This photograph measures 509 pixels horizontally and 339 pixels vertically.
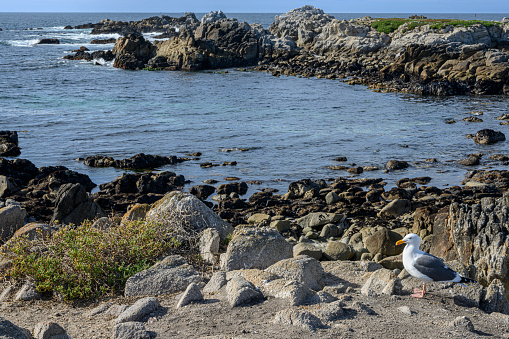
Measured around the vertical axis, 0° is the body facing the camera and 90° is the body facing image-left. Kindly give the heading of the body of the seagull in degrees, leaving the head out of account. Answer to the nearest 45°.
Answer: approximately 90°

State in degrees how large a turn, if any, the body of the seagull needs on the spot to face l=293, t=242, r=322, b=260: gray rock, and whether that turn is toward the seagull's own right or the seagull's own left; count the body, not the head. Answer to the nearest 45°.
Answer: approximately 45° to the seagull's own right

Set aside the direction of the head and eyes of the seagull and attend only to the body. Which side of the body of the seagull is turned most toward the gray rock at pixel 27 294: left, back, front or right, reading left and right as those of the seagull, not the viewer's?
front

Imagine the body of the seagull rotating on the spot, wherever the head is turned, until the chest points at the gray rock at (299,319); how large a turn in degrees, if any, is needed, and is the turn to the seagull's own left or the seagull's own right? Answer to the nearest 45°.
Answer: approximately 45° to the seagull's own left

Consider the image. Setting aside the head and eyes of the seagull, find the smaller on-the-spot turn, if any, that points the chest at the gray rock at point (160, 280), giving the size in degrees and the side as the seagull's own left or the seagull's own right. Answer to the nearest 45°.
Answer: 0° — it already faces it

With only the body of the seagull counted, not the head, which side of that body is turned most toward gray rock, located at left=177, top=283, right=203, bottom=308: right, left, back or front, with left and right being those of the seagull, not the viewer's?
front

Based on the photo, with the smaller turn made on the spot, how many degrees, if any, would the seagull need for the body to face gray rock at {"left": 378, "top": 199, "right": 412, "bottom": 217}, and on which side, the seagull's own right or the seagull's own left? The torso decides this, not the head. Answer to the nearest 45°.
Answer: approximately 90° to the seagull's own right

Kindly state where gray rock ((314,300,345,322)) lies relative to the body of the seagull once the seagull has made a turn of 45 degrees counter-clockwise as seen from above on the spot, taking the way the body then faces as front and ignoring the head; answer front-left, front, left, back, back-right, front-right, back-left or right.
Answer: front

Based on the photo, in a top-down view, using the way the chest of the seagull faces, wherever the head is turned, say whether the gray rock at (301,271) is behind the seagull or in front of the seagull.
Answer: in front

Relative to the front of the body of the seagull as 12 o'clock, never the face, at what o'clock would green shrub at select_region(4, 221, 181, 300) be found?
The green shrub is roughly at 12 o'clock from the seagull.

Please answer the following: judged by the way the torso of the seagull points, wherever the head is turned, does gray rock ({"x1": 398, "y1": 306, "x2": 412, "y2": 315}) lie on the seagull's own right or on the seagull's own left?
on the seagull's own left

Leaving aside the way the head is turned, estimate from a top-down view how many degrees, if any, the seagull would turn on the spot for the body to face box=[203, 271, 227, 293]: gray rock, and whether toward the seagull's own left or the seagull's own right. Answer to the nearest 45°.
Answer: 0° — it already faces it

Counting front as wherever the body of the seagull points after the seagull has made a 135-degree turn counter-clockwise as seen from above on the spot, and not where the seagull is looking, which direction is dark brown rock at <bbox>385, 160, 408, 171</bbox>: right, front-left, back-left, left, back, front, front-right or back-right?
back-left

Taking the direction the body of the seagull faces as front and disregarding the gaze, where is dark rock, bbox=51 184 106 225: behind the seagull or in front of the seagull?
in front
